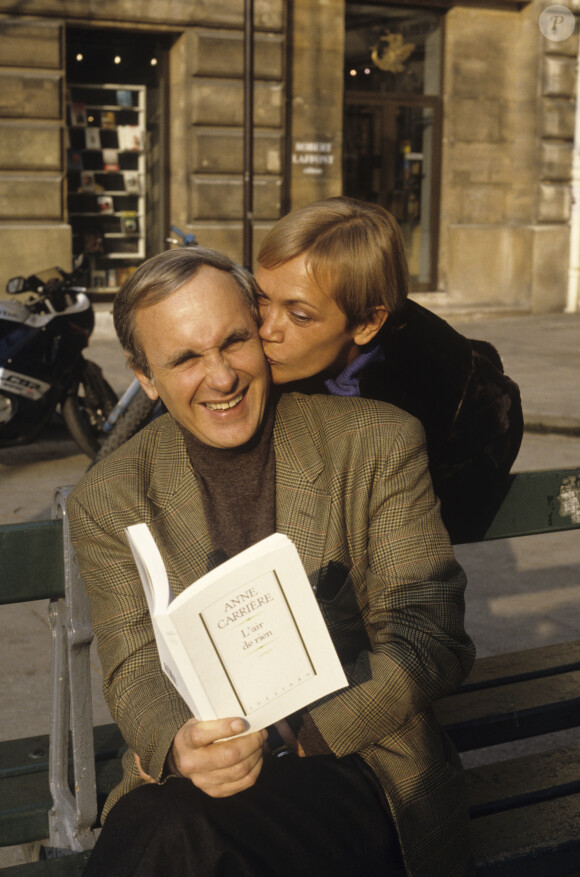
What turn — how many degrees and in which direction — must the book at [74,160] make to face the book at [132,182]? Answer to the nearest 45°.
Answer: approximately 135° to its left

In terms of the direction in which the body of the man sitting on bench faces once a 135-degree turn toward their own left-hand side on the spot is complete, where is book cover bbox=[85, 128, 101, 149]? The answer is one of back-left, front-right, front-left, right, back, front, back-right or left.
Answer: front-left

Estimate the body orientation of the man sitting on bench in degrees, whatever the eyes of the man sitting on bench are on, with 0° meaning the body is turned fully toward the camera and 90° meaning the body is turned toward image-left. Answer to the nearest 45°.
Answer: approximately 0°

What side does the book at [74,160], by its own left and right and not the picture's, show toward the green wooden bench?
front

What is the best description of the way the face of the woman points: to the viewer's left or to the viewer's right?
to the viewer's left

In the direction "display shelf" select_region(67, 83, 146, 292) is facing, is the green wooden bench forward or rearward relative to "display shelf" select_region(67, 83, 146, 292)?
forward
